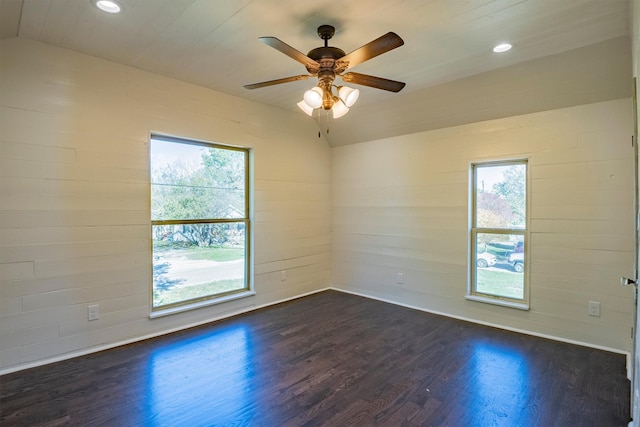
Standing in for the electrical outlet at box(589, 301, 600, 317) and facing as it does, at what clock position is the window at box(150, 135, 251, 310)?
The window is roughly at 2 o'clock from the electrical outlet.

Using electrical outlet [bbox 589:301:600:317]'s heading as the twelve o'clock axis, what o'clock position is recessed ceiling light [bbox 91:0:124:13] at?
The recessed ceiling light is roughly at 1 o'clock from the electrical outlet.

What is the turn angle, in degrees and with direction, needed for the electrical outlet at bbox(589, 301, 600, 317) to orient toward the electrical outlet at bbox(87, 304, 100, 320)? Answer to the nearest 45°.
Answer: approximately 45° to its right

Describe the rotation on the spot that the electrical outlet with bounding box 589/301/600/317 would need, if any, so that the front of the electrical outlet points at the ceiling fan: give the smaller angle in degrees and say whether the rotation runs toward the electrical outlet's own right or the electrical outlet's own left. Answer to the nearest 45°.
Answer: approximately 45° to the electrical outlet's own right

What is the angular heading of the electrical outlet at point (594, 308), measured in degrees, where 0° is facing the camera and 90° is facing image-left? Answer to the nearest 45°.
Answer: approximately 0°

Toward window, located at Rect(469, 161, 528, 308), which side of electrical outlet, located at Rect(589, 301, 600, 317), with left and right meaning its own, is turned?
right
